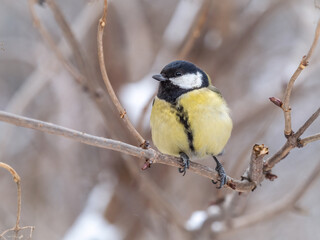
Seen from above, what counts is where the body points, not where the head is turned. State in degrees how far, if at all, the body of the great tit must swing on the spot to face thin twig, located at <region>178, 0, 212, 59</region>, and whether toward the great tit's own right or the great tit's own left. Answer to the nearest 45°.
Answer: approximately 135° to the great tit's own right

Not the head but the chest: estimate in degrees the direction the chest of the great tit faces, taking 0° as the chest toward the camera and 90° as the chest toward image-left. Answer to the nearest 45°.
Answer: approximately 45°
